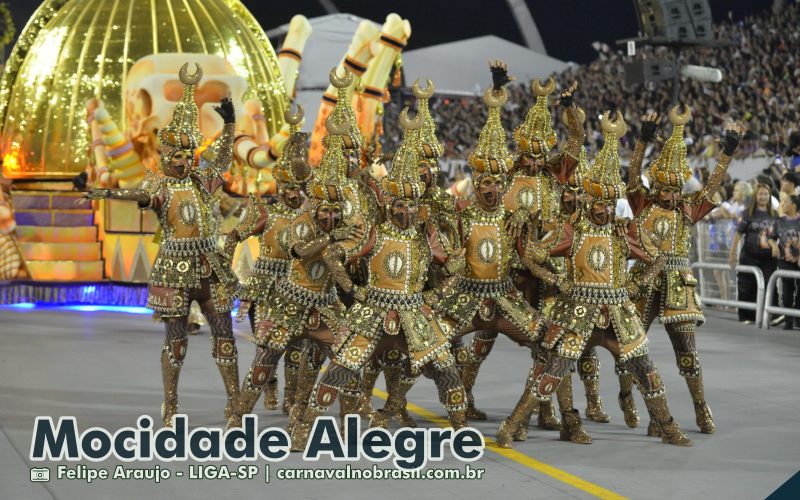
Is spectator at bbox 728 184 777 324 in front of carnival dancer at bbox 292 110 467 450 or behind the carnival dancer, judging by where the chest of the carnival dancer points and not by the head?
behind

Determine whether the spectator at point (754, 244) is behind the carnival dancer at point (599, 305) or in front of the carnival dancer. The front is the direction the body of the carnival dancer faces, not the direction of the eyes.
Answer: behind

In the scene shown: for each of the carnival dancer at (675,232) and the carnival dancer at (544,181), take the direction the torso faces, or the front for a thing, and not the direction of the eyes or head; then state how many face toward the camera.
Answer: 2

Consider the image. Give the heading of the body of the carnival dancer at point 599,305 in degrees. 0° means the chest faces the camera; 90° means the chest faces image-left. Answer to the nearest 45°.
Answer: approximately 0°
